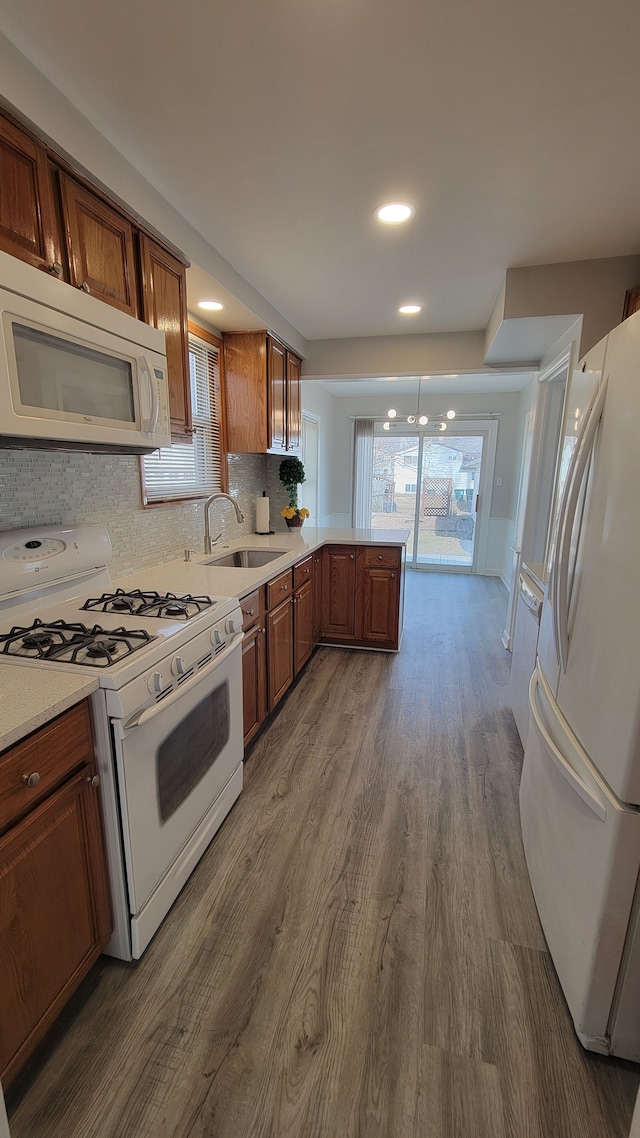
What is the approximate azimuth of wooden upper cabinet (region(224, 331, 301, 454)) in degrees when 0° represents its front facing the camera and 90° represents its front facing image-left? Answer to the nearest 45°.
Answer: approximately 270°

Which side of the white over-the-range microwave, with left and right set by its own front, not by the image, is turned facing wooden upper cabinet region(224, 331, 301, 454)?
left

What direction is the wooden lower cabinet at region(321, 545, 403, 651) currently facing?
toward the camera

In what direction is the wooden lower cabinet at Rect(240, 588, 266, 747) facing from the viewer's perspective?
to the viewer's right

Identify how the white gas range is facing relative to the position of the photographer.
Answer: facing the viewer and to the right of the viewer

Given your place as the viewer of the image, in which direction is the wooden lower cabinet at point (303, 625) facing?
facing to the right of the viewer

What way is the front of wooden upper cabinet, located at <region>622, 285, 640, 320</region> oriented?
to the viewer's left

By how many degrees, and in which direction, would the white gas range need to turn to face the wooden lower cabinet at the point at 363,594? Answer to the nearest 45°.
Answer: approximately 90° to its left

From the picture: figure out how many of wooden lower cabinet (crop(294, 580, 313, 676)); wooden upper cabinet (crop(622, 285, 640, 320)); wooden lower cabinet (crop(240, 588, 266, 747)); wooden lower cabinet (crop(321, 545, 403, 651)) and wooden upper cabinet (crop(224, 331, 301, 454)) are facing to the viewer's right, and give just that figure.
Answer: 3

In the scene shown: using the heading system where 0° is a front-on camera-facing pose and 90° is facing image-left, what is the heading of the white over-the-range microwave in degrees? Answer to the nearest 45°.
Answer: approximately 315°

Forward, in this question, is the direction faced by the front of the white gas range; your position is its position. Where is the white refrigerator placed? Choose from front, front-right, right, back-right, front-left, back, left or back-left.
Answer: front

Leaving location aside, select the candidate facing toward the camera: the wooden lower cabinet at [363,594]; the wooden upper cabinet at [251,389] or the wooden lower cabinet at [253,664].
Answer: the wooden lower cabinet at [363,594]

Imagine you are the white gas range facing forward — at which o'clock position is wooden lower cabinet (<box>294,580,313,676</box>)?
The wooden lower cabinet is roughly at 9 o'clock from the white gas range.

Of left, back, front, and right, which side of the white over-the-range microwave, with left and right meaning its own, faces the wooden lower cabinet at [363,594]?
left
